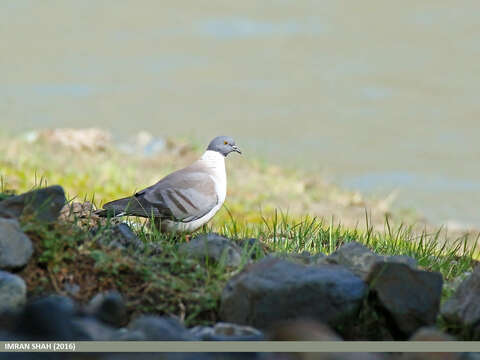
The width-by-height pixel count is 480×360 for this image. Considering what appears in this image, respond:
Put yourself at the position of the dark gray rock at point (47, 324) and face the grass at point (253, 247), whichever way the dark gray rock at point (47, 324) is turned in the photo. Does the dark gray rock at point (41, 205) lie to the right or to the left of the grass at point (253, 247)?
left

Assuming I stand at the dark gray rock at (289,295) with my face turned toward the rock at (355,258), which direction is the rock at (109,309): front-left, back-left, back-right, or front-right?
back-left

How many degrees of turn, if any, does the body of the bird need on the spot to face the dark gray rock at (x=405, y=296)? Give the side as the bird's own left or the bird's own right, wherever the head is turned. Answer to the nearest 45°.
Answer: approximately 45° to the bird's own right

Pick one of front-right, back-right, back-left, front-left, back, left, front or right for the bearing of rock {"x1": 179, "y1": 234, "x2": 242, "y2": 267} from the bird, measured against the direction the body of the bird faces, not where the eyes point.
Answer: right

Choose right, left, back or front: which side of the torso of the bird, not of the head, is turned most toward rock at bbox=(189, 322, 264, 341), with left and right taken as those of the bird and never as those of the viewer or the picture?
right

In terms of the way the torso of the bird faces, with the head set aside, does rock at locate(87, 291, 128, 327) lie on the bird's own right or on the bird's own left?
on the bird's own right

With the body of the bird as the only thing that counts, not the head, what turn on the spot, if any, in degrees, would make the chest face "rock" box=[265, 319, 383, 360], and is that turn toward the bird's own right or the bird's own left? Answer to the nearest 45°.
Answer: approximately 90° to the bird's own right

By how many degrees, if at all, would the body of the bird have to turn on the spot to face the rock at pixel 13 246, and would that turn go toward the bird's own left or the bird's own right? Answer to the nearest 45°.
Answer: approximately 135° to the bird's own right

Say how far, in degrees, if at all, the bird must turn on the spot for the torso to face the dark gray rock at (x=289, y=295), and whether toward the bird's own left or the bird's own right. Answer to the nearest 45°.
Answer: approximately 90° to the bird's own right

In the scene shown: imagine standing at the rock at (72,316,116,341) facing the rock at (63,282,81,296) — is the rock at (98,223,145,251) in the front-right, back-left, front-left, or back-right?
front-right

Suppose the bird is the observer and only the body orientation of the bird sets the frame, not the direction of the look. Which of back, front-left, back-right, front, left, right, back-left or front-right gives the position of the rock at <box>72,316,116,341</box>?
right

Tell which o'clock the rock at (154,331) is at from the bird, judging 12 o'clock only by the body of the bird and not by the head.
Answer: The rock is roughly at 3 o'clock from the bird.

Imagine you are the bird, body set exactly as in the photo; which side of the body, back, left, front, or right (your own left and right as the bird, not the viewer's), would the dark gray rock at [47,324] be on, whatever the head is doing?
right

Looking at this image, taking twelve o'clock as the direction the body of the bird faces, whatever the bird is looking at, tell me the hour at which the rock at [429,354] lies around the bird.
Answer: The rock is roughly at 2 o'clock from the bird.

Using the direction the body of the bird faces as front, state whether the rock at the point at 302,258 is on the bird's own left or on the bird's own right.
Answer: on the bird's own right

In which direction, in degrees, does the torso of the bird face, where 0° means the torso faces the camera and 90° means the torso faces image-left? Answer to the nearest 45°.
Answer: approximately 270°

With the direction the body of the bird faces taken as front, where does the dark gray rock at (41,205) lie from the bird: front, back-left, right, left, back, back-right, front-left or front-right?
back-right
